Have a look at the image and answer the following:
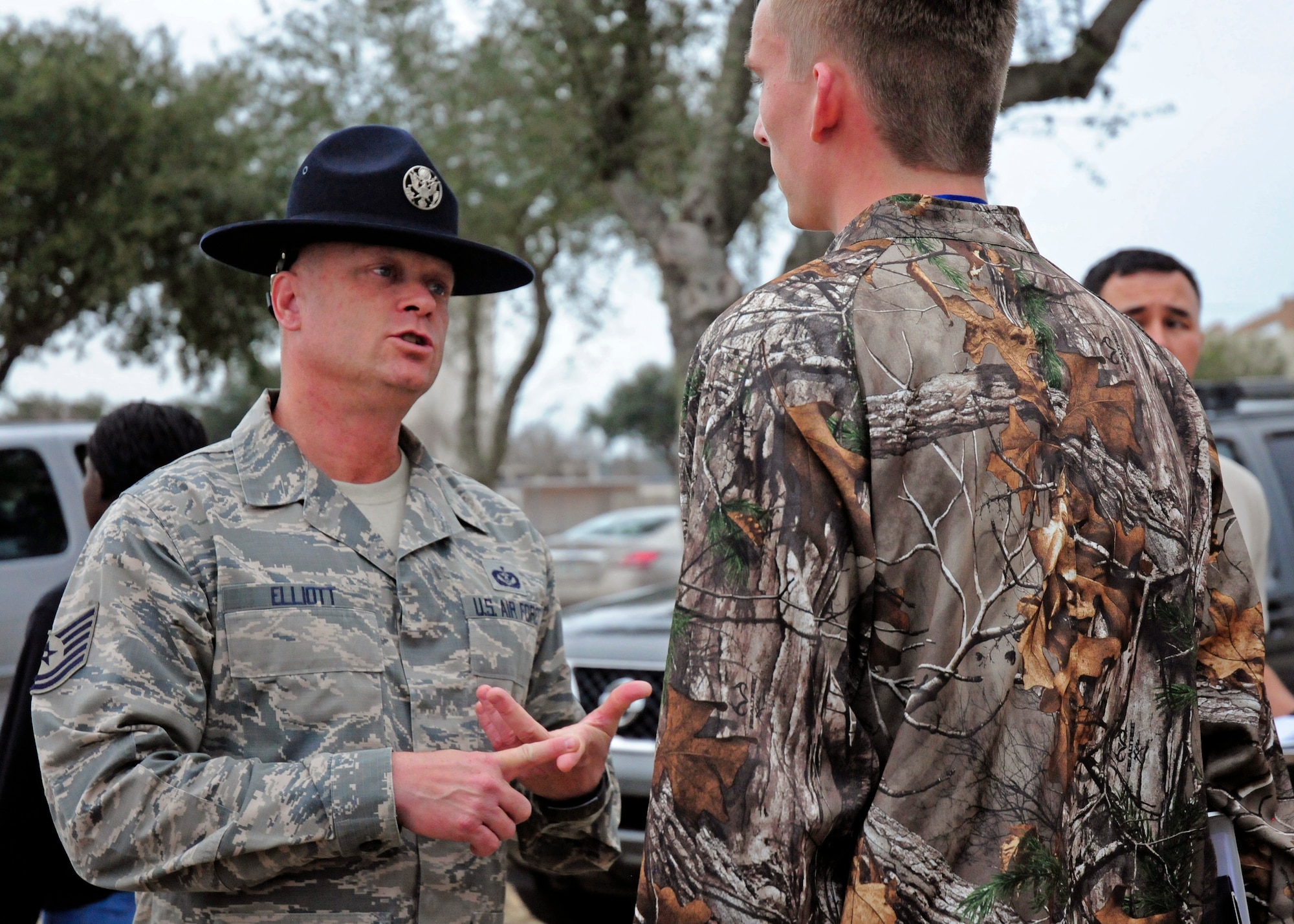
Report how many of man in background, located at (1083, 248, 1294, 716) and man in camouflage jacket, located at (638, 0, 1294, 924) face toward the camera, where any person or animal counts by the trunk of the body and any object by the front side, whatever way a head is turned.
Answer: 1

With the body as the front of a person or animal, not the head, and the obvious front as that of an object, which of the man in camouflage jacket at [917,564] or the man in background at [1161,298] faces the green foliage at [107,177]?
the man in camouflage jacket

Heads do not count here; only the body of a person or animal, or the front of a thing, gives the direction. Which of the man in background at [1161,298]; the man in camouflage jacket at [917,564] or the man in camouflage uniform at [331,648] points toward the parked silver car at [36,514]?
the man in camouflage jacket at [917,564]

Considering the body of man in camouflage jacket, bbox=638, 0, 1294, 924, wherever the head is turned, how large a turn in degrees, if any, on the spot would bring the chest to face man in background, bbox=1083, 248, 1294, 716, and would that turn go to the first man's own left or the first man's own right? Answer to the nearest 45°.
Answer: approximately 45° to the first man's own right

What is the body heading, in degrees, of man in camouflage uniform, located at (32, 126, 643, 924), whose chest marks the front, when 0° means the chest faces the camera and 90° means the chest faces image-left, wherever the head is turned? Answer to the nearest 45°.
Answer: approximately 315°

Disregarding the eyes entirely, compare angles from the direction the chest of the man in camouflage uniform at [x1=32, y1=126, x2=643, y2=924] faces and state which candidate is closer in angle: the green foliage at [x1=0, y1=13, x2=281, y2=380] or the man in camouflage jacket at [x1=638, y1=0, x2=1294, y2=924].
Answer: the man in camouflage jacket

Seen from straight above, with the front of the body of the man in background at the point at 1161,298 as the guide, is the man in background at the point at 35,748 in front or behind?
in front

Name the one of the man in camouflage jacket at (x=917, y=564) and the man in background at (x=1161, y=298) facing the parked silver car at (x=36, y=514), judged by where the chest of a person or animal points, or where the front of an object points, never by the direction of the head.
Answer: the man in camouflage jacket

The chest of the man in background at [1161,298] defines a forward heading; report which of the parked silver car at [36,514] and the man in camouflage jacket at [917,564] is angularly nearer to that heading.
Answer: the man in camouflage jacket

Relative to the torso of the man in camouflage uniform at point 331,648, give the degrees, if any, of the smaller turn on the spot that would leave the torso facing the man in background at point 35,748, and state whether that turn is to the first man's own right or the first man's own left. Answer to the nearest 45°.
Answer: approximately 180°

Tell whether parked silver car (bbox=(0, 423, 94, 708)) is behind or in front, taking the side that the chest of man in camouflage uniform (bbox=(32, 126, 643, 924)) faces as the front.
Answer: behind
